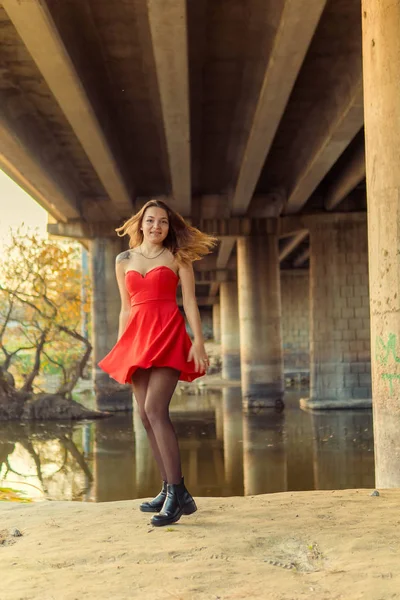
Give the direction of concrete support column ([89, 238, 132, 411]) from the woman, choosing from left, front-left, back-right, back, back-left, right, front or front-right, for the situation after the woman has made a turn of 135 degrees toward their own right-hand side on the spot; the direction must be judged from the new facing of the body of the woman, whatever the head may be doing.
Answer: front

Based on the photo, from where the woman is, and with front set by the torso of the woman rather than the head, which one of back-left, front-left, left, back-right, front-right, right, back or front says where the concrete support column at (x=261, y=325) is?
back-right

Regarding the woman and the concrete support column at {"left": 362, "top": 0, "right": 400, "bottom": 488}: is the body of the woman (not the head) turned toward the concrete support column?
no

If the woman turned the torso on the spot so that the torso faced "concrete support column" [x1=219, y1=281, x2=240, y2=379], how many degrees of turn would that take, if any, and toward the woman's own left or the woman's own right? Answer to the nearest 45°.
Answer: approximately 135° to the woman's own right

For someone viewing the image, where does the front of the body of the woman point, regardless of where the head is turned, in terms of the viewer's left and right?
facing the viewer and to the left of the viewer

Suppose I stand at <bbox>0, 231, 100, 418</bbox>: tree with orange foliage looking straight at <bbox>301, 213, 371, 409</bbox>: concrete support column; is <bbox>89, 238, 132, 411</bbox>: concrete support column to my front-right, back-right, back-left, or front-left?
front-left

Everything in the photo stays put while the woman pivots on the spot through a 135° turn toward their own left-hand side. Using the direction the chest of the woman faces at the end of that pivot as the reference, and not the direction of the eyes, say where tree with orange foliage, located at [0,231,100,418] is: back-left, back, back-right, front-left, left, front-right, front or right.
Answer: left

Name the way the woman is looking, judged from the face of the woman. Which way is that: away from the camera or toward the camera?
toward the camera

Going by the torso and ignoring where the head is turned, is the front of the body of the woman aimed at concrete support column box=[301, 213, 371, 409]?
no
